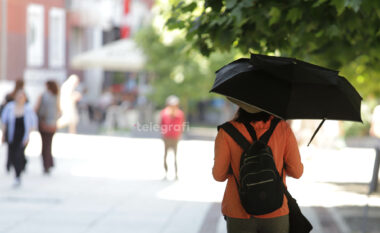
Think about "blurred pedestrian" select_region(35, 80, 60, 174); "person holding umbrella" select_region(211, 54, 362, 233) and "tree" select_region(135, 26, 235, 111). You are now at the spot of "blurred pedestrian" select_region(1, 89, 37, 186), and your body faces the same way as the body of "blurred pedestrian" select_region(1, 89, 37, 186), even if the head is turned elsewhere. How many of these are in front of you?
1

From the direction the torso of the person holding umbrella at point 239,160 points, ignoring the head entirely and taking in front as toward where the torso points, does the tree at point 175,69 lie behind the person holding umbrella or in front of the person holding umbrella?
in front

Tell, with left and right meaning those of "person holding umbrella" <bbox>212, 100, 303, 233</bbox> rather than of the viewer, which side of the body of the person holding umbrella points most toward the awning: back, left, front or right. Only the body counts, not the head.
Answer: front

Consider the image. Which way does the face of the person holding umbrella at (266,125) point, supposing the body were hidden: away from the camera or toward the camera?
away from the camera

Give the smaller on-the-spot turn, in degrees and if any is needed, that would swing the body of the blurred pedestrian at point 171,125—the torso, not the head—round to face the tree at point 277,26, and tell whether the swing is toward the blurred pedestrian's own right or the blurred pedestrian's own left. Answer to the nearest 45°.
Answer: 0° — they already face it

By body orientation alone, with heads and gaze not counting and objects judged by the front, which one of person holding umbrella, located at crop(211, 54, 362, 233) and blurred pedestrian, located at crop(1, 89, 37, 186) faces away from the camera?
the person holding umbrella

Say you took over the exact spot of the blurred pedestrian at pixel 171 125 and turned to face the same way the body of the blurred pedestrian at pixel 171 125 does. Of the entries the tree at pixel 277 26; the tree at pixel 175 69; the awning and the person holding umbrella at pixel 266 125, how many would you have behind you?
2

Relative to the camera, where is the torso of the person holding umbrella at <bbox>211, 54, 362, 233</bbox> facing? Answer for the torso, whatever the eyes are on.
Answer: away from the camera

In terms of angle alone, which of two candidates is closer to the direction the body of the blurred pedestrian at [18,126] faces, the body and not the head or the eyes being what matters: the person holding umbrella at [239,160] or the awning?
the person holding umbrella

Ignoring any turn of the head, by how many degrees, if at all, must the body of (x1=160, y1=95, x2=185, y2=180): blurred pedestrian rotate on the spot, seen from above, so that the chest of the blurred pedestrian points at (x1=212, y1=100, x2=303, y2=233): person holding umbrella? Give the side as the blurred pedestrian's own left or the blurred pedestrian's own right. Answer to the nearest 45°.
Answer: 0° — they already face them
